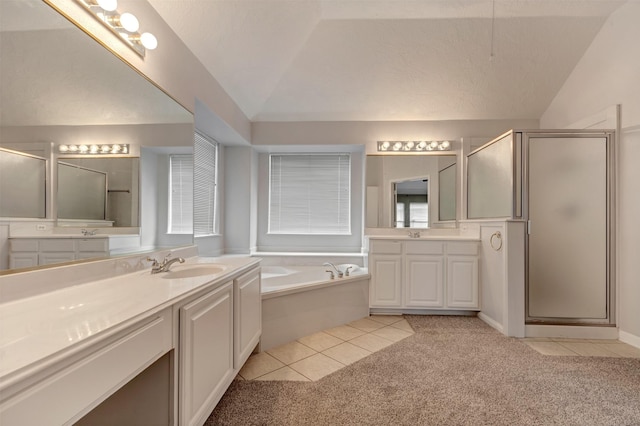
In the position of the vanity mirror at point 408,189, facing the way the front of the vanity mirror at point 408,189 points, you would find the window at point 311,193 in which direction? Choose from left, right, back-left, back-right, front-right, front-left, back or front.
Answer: right

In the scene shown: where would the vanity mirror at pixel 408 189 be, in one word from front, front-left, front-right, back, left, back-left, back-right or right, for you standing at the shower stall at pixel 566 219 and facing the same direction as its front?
right

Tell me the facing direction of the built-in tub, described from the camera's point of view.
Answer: facing the viewer and to the right of the viewer

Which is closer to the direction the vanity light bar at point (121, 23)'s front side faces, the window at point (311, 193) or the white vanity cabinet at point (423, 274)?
the white vanity cabinet

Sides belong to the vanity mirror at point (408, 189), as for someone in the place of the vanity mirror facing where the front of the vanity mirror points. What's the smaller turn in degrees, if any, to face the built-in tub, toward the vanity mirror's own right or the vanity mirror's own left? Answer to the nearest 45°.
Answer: approximately 45° to the vanity mirror's own right

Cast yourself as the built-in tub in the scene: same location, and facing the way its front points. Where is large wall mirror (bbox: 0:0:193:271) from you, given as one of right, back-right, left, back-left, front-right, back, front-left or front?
right

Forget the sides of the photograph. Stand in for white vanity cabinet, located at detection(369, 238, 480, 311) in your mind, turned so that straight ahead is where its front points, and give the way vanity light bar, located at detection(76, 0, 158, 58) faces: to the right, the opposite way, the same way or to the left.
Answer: to the left

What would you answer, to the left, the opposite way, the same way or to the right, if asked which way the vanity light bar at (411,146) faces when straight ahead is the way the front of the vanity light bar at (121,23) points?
to the right

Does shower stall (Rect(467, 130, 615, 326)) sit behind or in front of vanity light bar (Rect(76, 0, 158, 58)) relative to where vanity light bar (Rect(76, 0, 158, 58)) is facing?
in front

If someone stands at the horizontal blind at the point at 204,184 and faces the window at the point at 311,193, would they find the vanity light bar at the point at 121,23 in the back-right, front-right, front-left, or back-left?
back-right

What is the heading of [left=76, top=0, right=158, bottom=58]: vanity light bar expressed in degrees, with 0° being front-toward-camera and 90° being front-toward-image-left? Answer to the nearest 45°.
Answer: approximately 315°

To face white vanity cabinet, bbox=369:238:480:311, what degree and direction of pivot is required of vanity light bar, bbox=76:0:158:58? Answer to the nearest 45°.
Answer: approximately 45° to its left
